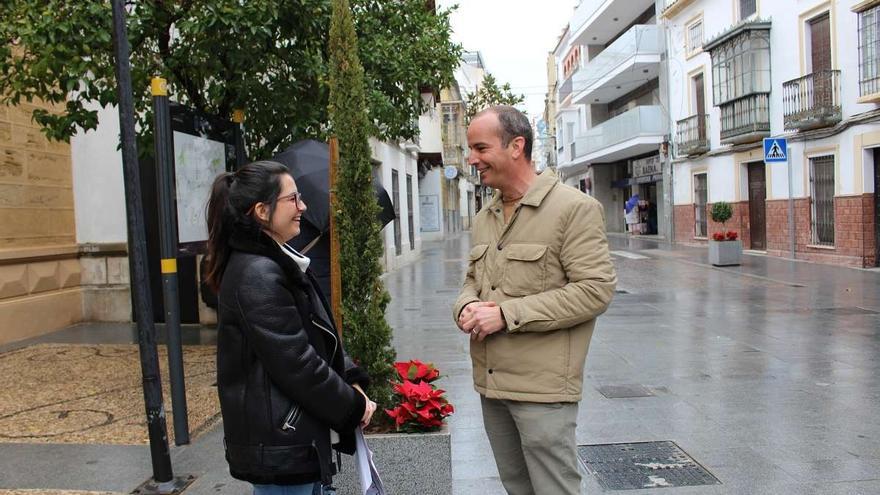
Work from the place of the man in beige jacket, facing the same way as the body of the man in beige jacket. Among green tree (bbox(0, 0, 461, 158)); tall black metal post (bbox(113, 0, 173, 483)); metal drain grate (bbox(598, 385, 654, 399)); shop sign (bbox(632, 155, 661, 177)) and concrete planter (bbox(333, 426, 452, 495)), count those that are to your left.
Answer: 0

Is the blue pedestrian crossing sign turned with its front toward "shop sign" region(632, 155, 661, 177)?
no

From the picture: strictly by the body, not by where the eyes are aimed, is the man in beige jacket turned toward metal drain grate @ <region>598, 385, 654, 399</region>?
no

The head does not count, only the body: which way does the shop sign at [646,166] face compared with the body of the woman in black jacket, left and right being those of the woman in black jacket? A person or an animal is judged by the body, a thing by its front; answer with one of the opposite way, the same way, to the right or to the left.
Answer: the opposite way

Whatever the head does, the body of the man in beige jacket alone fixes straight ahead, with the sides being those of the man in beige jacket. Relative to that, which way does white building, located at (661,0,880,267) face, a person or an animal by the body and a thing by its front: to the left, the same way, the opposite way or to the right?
the same way

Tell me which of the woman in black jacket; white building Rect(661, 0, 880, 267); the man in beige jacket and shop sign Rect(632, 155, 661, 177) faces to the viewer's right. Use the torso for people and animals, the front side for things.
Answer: the woman in black jacket

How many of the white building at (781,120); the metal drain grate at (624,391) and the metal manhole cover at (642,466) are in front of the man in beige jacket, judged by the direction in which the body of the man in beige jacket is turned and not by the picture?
0

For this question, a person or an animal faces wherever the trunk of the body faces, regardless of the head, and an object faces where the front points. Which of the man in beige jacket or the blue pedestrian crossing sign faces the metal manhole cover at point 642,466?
the blue pedestrian crossing sign

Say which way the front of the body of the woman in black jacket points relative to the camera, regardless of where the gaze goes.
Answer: to the viewer's right

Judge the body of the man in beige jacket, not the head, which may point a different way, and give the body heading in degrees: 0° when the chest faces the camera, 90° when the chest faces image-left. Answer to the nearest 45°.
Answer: approximately 45°

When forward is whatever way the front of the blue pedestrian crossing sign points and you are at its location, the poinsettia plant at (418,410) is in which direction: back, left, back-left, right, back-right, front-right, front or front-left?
front

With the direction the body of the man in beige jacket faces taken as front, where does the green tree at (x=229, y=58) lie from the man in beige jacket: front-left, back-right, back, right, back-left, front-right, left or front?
right

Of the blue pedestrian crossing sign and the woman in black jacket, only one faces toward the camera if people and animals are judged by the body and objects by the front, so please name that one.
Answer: the blue pedestrian crossing sign

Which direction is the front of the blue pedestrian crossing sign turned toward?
toward the camera

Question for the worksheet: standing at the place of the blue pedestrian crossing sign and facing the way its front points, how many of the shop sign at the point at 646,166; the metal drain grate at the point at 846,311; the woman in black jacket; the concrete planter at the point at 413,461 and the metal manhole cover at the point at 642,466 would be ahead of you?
4

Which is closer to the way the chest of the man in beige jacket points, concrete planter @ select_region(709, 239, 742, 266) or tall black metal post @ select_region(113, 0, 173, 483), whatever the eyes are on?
the tall black metal post

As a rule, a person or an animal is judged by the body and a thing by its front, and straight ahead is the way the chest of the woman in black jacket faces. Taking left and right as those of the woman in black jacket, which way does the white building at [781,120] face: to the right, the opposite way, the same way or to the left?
the opposite way

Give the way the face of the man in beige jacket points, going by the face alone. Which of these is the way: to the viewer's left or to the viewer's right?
to the viewer's left

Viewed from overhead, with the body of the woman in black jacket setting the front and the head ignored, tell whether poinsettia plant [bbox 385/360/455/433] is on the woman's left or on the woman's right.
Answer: on the woman's left

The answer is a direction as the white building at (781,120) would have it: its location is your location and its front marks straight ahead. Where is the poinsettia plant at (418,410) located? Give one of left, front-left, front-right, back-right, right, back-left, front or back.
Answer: front-left

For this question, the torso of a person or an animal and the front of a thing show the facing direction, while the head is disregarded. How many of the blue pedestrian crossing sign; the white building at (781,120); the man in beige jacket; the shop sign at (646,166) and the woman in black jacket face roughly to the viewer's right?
1

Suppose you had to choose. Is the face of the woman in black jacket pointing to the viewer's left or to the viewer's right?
to the viewer's right
